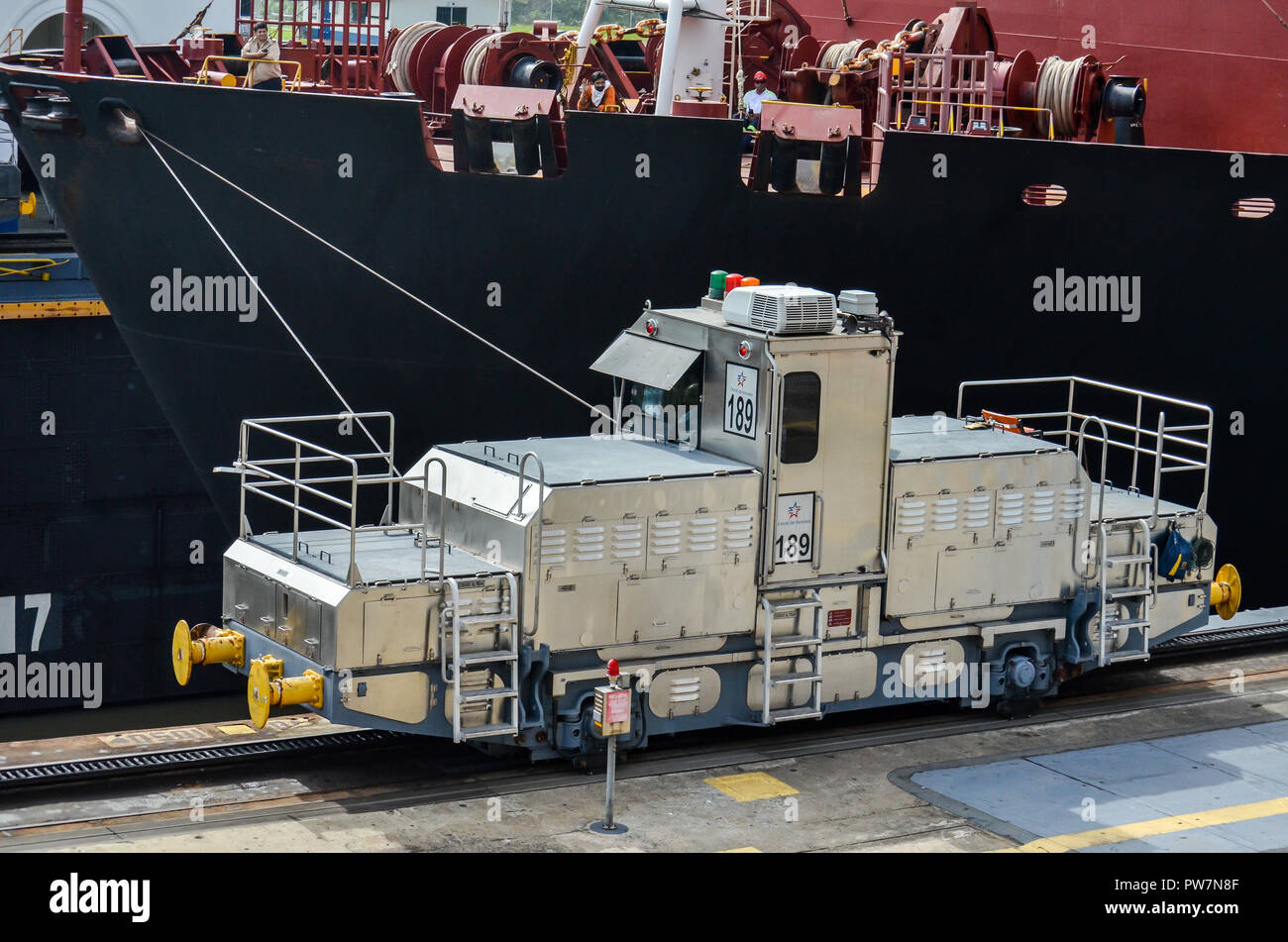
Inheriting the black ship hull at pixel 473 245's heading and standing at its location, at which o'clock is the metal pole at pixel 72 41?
The metal pole is roughly at 12 o'clock from the black ship hull.

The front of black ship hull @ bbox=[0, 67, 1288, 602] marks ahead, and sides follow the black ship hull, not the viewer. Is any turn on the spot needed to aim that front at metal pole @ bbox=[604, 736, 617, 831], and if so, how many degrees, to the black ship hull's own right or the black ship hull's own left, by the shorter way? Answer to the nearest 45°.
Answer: approximately 90° to the black ship hull's own left

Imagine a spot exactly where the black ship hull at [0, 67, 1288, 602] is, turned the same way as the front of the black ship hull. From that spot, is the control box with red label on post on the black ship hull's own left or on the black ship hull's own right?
on the black ship hull's own left

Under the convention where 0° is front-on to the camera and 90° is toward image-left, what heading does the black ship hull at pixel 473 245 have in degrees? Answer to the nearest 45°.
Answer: approximately 90°
